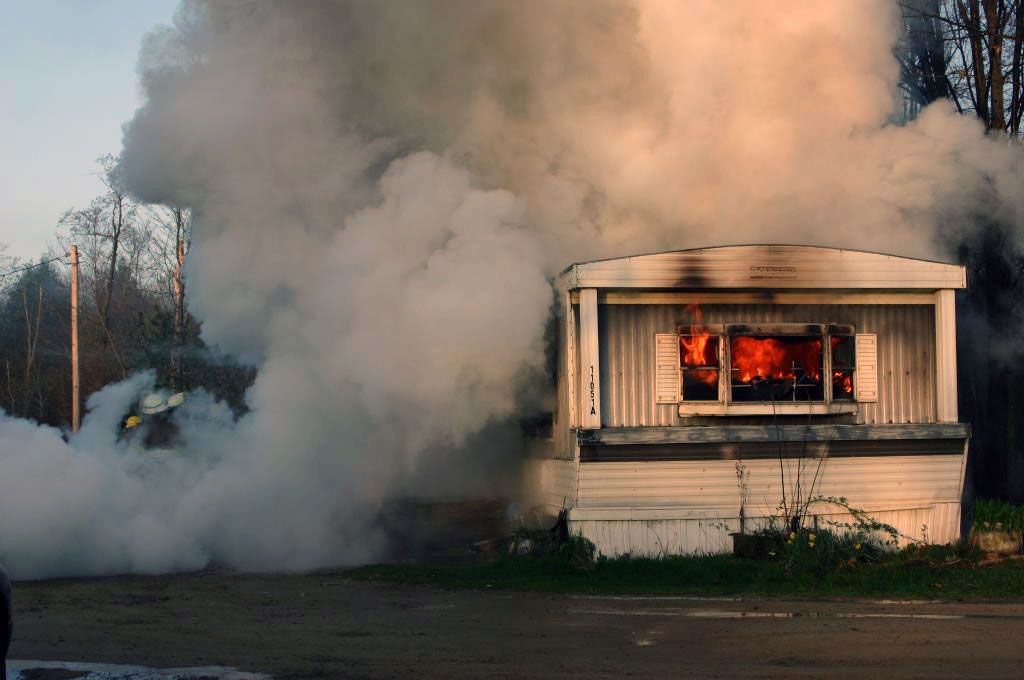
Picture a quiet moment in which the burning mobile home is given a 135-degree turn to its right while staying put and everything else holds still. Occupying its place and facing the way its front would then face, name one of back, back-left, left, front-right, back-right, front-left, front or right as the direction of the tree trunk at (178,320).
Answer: front

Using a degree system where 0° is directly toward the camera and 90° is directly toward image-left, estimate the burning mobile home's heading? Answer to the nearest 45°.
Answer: approximately 0°

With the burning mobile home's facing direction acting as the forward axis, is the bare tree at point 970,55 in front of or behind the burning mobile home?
behind

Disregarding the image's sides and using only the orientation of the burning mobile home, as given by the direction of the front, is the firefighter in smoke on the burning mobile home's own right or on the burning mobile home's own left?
on the burning mobile home's own right
